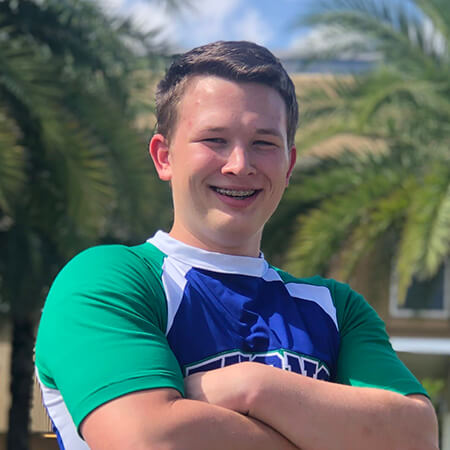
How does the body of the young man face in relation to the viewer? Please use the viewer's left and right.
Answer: facing the viewer and to the right of the viewer

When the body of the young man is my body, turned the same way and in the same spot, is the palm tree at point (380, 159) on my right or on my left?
on my left
